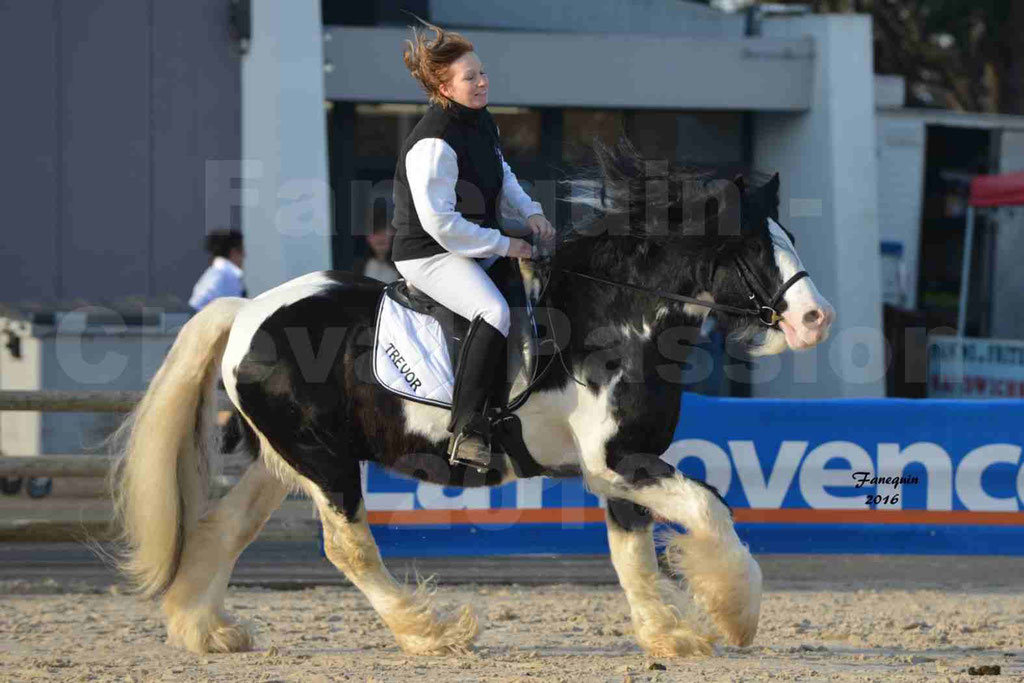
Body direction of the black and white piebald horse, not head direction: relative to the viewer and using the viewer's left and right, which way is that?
facing to the right of the viewer

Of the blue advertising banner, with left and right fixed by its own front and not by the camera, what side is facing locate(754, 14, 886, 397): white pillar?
back

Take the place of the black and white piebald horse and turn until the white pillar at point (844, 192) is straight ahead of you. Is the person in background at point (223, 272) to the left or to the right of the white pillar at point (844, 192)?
left

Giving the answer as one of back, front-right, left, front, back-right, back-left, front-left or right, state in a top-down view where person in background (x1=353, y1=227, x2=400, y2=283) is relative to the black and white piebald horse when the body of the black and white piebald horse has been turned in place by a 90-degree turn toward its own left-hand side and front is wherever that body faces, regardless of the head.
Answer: front

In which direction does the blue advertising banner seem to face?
toward the camera

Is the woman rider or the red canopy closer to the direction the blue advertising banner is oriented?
the woman rider

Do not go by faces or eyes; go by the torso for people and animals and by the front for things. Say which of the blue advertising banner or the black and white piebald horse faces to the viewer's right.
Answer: the black and white piebald horse

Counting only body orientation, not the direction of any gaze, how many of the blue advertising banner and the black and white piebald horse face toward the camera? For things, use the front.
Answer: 1

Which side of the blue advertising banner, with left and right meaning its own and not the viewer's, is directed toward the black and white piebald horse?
front

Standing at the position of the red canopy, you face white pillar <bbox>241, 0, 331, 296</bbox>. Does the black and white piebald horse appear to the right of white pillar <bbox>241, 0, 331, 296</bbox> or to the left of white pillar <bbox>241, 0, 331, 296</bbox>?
left

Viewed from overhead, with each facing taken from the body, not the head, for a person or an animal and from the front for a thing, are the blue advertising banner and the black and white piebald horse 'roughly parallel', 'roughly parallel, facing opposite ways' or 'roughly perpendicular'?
roughly perpendicular

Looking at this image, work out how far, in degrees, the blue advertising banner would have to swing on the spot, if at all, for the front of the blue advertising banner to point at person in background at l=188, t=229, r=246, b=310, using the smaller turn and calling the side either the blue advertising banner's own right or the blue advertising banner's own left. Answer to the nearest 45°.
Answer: approximately 135° to the blue advertising banner's own right

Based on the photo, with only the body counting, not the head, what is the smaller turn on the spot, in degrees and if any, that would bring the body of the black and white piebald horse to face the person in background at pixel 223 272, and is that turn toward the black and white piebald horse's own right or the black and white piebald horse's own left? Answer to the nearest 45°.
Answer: approximately 90° to the black and white piebald horse's own left

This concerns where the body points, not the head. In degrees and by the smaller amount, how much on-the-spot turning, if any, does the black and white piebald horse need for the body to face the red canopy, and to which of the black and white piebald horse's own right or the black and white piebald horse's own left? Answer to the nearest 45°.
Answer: approximately 45° to the black and white piebald horse's own left

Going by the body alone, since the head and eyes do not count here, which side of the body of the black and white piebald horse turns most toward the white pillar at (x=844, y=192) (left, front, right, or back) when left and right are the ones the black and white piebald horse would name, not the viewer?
left

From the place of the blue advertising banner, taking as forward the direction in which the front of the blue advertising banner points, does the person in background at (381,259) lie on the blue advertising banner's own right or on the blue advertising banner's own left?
on the blue advertising banner's own right
